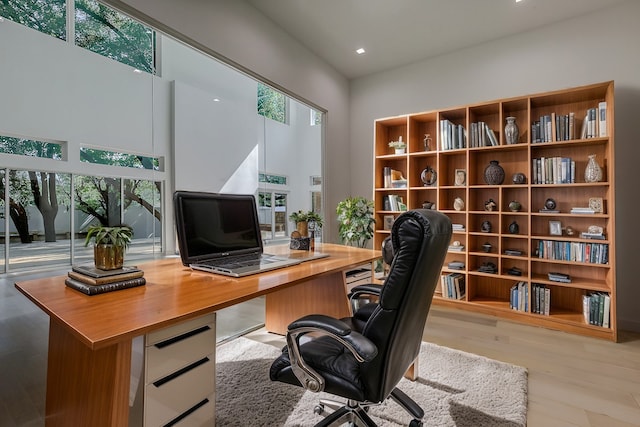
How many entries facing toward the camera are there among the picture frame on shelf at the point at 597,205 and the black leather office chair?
1

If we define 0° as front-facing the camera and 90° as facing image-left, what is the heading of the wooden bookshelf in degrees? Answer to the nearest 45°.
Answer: approximately 45°

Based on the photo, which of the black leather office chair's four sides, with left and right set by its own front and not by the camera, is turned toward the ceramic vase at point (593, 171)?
right

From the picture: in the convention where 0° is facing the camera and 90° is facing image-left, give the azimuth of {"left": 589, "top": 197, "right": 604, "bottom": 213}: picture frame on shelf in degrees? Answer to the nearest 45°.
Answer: approximately 0°

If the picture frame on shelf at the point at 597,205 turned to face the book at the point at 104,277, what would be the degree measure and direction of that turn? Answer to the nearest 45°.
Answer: approximately 45° to its right

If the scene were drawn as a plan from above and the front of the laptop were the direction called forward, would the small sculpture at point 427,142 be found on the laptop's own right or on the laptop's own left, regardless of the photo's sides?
on the laptop's own left

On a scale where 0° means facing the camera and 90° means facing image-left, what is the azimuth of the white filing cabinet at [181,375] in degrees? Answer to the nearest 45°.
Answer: approximately 315°

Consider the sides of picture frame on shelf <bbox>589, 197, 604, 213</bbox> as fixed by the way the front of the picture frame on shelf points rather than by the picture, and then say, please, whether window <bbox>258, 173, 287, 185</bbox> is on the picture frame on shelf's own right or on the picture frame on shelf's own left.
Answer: on the picture frame on shelf's own right

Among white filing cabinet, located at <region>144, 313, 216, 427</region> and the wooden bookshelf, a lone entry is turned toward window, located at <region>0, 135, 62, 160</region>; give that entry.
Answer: the wooden bookshelf

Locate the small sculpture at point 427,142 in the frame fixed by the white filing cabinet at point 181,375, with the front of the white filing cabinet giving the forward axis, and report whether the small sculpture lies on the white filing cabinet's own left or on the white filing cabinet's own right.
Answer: on the white filing cabinet's own left

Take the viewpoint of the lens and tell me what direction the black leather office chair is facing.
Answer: facing away from the viewer and to the left of the viewer

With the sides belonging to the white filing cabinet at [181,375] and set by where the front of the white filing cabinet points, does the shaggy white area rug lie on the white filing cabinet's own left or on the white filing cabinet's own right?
on the white filing cabinet's own left

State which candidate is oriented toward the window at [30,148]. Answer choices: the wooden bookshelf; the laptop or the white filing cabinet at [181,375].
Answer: the wooden bookshelf
